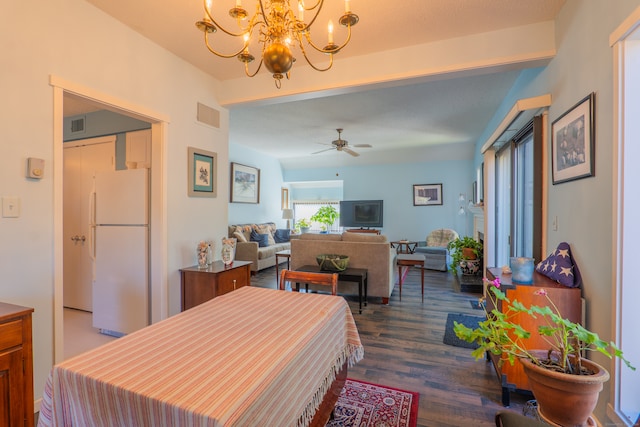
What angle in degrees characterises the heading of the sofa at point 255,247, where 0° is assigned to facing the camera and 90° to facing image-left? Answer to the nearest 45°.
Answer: approximately 315°

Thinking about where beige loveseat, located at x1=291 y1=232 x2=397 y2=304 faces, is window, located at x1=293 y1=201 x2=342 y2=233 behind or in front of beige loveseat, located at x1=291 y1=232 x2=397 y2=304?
in front

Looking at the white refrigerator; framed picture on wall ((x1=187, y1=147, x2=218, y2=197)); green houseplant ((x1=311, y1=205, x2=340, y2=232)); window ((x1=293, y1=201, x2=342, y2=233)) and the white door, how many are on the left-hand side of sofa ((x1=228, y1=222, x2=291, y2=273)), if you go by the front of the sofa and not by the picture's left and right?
2

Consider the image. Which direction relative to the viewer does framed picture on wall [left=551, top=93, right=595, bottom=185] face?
to the viewer's left

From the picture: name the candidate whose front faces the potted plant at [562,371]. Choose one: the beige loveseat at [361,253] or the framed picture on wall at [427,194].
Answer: the framed picture on wall

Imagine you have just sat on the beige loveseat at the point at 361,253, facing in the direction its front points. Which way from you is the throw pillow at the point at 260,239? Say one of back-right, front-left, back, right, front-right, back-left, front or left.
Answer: front-left

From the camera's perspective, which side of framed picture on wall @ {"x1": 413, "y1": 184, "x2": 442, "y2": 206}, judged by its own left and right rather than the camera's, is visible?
front

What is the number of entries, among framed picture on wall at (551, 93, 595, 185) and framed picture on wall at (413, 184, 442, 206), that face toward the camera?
1

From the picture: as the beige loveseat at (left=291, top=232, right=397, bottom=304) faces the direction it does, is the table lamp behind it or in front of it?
in front

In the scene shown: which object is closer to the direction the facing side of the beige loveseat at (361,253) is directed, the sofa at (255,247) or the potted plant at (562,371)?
the sofa

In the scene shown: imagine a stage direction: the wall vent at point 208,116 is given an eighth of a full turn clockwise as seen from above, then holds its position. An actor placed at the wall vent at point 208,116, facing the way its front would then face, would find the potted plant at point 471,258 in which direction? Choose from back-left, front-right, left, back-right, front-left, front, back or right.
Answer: left

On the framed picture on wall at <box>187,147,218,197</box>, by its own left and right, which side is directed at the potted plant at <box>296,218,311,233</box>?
left

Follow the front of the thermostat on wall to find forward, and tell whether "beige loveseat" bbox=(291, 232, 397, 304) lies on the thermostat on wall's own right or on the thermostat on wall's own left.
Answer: on the thermostat on wall's own left

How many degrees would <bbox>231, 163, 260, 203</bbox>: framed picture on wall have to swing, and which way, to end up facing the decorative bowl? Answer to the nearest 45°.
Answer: approximately 45° to its right

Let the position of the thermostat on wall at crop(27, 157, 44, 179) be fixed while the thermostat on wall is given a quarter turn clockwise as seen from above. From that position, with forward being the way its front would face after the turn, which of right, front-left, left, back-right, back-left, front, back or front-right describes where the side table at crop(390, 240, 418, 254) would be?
back

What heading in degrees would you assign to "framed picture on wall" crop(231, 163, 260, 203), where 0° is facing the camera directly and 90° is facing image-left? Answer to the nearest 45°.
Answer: approximately 315°

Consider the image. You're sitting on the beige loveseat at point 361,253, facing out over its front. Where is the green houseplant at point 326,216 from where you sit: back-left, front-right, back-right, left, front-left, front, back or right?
front
